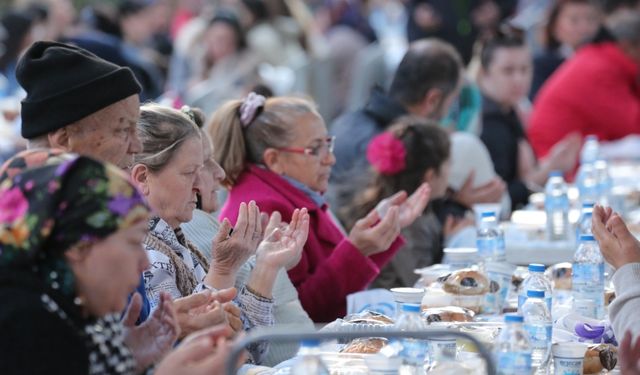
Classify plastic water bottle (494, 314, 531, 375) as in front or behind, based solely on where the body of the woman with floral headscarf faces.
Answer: in front

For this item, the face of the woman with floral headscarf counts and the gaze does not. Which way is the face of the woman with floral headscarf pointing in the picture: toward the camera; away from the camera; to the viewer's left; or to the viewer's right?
to the viewer's right

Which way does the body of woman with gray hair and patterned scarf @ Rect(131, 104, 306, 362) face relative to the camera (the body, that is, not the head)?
to the viewer's right

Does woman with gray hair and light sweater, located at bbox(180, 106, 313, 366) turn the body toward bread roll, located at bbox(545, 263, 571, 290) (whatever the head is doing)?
yes

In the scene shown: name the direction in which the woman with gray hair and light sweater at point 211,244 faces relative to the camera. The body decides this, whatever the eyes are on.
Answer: to the viewer's right

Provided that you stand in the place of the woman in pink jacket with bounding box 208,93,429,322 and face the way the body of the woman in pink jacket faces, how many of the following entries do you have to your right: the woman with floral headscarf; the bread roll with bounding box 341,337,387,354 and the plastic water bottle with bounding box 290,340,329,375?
3

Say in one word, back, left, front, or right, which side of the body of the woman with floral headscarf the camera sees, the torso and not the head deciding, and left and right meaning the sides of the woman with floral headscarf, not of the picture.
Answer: right

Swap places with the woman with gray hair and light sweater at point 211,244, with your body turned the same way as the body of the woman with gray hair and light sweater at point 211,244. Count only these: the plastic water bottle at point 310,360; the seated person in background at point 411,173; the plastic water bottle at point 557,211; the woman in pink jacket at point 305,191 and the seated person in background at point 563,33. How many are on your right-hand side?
1

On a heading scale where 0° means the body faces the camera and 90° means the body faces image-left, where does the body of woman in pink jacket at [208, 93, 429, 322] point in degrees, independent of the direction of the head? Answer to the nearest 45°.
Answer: approximately 270°

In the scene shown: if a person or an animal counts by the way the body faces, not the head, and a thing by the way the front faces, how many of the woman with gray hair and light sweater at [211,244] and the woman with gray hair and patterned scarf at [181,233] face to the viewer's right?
2
